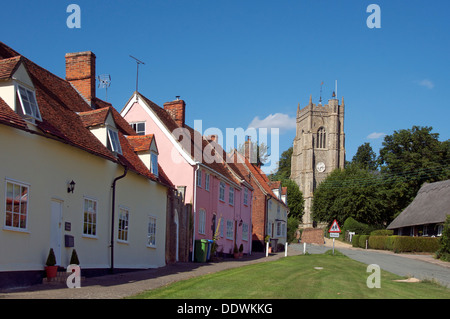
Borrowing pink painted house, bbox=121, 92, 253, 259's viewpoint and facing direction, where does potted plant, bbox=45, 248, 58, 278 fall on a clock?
The potted plant is roughly at 2 o'clock from the pink painted house.

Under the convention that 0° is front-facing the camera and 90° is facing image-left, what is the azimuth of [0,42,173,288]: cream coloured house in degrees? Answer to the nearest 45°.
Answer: approximately 315°

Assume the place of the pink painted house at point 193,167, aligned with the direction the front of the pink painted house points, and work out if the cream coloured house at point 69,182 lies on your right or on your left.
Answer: on your right

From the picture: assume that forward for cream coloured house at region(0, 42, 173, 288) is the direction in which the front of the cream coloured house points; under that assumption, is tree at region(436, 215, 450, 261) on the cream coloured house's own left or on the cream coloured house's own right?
on the cream coloured house's own left

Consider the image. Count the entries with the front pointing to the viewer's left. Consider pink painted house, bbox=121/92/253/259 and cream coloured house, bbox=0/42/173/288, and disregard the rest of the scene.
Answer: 0

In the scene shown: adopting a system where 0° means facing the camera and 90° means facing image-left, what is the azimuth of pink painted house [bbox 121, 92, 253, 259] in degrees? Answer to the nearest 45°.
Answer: approximately 315°
